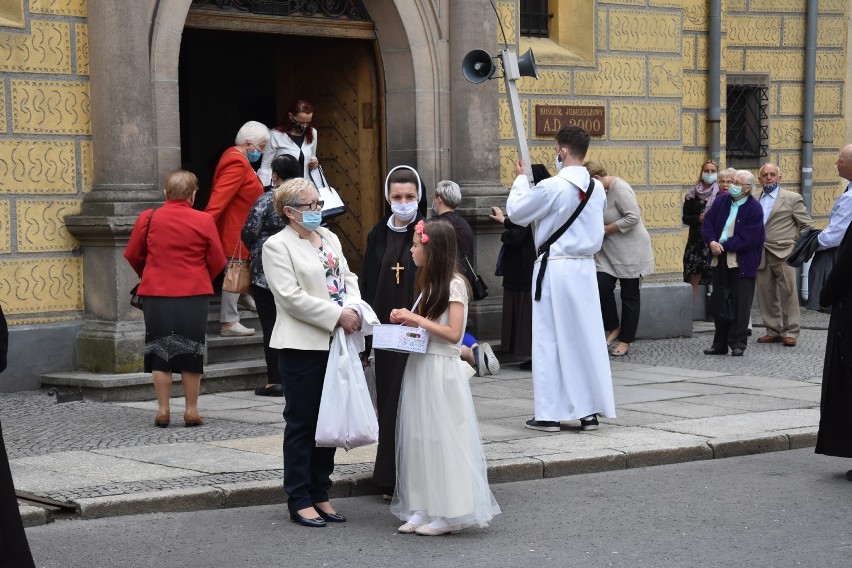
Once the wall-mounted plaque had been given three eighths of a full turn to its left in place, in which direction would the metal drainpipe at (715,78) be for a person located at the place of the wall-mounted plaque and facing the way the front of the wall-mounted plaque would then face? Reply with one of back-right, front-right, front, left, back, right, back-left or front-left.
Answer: front

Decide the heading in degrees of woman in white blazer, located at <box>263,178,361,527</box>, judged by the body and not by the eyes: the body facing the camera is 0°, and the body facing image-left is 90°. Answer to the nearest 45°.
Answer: approximately 315°

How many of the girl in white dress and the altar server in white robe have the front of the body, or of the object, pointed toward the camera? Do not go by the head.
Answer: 0

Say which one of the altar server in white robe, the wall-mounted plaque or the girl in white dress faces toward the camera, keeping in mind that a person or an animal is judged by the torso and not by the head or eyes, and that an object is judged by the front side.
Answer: the wall-mounted plaque

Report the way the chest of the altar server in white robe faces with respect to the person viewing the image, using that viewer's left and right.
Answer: facing away from the viewer and to the left of the viewer

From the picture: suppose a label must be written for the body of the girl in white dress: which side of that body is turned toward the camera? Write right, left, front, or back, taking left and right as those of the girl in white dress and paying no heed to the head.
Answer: left

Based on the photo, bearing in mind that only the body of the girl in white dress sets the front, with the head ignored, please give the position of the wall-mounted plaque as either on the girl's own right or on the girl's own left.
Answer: on the girl's own right

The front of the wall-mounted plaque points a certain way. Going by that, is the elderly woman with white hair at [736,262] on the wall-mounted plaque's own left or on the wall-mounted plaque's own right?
on the wall-mounted plaque's own left

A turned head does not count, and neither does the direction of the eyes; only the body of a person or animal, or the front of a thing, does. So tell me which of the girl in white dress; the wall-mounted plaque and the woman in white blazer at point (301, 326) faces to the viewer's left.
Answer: the girl in white dress
